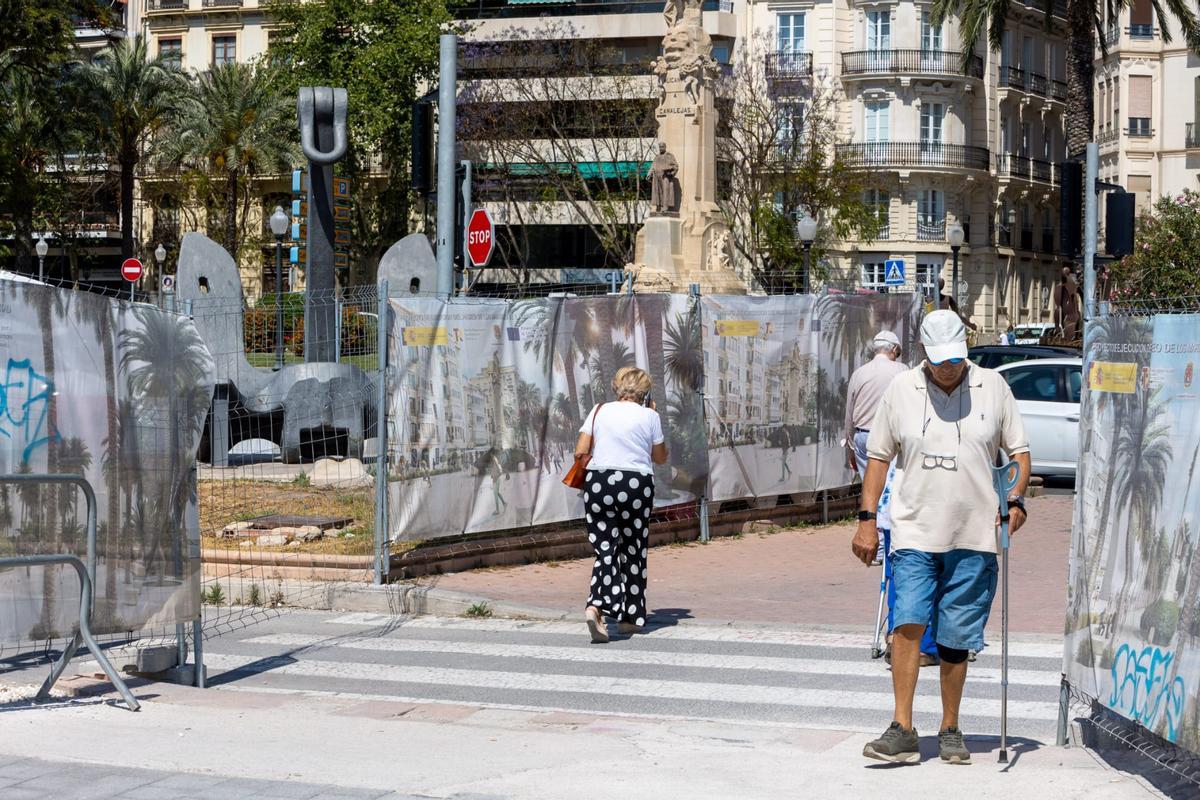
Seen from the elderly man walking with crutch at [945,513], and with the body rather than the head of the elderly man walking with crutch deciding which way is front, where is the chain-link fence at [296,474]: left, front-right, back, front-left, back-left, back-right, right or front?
back-right

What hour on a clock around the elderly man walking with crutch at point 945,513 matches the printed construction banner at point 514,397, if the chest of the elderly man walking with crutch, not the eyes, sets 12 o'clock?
The printed construction banner is roughly at 5 o'clock from the elderly man walking with crutch.

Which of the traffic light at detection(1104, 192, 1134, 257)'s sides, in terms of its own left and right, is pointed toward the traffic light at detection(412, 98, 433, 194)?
left

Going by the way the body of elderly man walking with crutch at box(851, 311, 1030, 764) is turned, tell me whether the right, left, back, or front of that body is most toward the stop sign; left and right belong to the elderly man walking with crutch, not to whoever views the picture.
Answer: back

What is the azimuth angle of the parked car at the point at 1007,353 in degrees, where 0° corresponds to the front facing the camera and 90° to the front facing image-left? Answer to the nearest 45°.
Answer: approximately 90°

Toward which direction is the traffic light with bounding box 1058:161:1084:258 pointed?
away from the camera

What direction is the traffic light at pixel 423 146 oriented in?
away from the camera

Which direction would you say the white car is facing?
to the viewer's left

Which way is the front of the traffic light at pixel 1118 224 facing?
away from the camera

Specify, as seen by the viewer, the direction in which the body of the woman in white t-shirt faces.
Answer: away from the camera

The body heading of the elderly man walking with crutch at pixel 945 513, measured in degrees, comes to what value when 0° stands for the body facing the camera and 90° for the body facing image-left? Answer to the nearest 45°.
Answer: approximately 0°

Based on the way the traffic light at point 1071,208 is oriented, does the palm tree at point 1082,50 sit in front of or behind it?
in front

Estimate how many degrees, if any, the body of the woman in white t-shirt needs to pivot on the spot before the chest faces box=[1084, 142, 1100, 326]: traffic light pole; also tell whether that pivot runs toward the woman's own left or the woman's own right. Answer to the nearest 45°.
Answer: approximately 45° to the woman's own right
